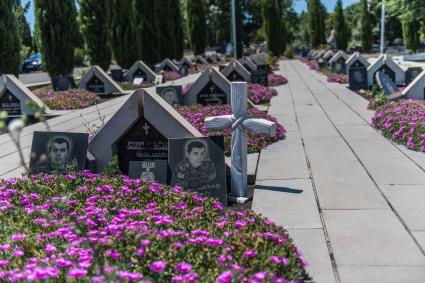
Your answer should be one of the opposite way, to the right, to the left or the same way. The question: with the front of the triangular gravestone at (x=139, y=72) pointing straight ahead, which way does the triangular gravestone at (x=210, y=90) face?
the same way

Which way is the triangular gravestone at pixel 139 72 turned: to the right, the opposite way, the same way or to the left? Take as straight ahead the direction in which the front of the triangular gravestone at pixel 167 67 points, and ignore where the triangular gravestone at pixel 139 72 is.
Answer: the same way

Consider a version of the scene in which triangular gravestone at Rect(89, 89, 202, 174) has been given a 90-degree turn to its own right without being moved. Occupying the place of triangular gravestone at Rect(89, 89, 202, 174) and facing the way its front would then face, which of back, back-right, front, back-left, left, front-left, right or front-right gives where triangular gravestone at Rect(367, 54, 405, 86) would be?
back-right

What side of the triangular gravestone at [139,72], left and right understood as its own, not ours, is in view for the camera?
front

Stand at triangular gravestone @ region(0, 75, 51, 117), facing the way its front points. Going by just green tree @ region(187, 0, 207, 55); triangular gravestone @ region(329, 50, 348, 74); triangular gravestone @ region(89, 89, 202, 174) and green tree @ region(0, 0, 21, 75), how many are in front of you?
1

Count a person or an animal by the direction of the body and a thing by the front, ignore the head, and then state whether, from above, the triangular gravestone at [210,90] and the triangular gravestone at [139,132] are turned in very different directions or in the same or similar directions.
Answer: same or similar directions

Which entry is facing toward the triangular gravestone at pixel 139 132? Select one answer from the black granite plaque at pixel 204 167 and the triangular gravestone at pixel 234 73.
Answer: the triangular gravestone at pixel 234 73

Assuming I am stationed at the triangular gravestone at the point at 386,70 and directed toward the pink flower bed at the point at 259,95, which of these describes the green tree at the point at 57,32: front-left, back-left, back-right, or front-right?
front-right

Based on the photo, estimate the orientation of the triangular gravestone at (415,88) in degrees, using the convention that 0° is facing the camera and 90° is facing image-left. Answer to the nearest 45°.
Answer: approximately 0°

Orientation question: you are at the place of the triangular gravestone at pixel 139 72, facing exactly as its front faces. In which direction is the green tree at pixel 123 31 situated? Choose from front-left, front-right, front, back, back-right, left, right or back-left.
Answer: back

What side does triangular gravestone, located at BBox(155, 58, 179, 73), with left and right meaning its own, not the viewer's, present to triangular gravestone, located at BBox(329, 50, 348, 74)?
left

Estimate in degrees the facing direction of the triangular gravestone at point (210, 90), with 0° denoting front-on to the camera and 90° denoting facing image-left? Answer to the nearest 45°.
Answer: approximately 0°

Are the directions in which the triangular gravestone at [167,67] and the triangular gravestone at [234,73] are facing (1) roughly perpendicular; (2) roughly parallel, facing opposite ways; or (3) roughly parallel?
roughly parallel

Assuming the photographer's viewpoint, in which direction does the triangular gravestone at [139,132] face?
facing the viewer

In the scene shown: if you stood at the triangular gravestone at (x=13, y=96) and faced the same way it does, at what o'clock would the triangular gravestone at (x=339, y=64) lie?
the triangular gravestone at (x=339, y=64) is roughly at 8 o'clock from the triangular gravestone at (x=13, y=96).

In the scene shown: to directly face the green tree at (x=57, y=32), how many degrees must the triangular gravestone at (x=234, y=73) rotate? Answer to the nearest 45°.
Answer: approximately 90° to its right

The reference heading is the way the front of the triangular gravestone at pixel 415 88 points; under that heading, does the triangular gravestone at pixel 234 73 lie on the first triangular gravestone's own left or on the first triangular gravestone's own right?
on the first triangular gravestone's own right

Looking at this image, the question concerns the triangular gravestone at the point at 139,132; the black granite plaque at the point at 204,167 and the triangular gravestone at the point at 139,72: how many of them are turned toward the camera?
3

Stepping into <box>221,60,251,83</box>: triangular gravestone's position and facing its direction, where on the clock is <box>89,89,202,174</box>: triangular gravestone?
<box>89,89,202,174</box>: triangular gravestone is roughly at 12 o'clock from <box>221,60,251,83</box>: triangular gravestone.

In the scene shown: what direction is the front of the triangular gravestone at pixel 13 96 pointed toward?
toward the camera
